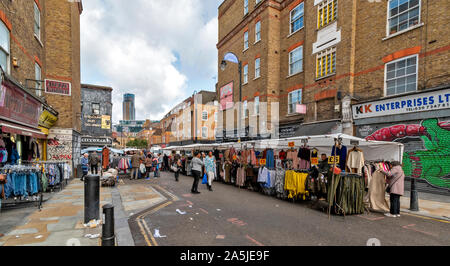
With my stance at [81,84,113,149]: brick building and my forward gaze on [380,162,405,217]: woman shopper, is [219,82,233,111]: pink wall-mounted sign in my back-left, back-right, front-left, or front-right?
front-left

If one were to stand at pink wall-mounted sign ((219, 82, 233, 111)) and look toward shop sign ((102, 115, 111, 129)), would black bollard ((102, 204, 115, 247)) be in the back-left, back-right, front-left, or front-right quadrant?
back-left

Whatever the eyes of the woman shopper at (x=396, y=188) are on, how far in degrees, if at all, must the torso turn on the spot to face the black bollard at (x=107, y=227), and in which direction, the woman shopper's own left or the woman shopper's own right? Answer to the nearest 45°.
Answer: approximately 45° to the woman shopper's own left

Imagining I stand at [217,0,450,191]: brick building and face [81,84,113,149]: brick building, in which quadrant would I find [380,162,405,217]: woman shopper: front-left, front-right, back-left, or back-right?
back-left

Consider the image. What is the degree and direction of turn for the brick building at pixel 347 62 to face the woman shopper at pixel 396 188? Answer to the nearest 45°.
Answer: approximately 45° to its left

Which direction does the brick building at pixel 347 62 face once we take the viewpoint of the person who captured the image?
facing the viewer and to the left of the viewer

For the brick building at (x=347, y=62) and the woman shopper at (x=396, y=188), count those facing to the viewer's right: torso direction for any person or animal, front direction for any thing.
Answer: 0

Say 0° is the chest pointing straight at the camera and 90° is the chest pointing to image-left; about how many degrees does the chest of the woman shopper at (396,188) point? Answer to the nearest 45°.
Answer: approximately 90°
